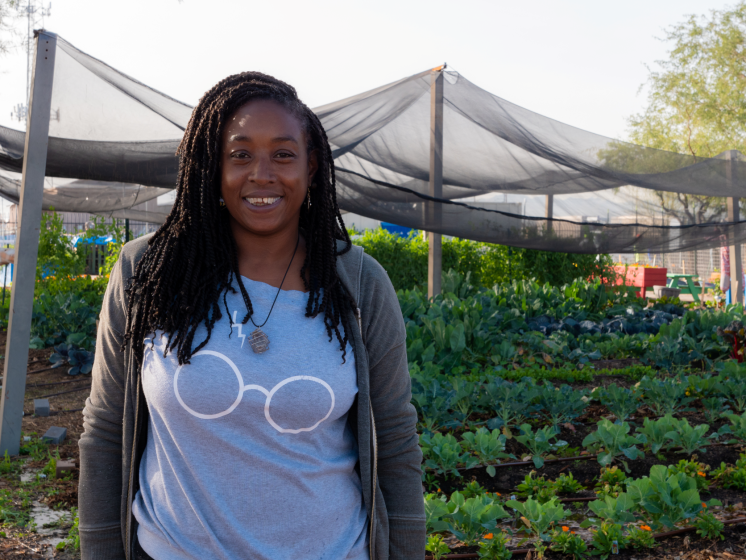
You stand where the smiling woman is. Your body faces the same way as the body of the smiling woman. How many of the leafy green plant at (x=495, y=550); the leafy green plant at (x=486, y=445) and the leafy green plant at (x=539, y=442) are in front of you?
0

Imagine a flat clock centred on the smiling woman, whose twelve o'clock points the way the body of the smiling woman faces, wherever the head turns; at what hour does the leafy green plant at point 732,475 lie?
The leafy green plant is roughly at 8 o'clock from the smiling woman.

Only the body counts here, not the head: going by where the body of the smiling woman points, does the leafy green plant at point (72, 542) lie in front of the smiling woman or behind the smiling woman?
behind

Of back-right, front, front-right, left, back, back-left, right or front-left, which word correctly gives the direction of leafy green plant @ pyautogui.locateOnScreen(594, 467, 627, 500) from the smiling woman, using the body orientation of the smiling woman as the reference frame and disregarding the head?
back-left

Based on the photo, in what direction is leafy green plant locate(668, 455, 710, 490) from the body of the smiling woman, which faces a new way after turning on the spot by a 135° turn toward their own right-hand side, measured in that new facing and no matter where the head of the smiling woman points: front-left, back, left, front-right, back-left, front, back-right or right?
right

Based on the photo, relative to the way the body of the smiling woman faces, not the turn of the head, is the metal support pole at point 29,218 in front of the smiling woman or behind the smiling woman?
behind

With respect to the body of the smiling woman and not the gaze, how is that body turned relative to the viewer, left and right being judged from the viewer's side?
facing the viewer

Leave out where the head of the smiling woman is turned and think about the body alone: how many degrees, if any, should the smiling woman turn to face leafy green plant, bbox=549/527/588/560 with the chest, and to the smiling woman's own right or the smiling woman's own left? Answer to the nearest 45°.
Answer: approximately 135° to the smiling woman's own left

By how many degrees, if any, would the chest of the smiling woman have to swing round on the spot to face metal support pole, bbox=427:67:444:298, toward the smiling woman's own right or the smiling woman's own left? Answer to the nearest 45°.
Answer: approximately 180°

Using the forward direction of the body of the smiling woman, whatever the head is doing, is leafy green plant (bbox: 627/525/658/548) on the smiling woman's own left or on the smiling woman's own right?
on the smiling woman's own left

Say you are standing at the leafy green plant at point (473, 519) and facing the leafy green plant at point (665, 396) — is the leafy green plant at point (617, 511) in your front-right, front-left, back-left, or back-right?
front-right

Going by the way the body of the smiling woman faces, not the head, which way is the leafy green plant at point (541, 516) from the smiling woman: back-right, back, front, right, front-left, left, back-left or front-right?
back-left

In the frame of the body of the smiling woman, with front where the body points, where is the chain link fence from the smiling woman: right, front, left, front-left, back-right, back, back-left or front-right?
back-left

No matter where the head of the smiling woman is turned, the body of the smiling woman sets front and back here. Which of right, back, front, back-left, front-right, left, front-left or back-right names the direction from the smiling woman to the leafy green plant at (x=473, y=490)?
back-left

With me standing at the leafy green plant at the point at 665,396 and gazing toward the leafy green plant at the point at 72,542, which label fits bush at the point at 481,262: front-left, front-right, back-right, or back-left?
back-right

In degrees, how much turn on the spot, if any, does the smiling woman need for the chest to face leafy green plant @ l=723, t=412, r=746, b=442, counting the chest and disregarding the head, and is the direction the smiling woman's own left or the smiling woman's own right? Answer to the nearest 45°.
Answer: approximately 135° to the smiling woman's own left

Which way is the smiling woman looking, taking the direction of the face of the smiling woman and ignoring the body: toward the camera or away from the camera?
toward the camera

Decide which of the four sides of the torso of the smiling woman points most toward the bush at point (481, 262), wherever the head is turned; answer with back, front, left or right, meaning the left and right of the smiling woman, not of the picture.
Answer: back
